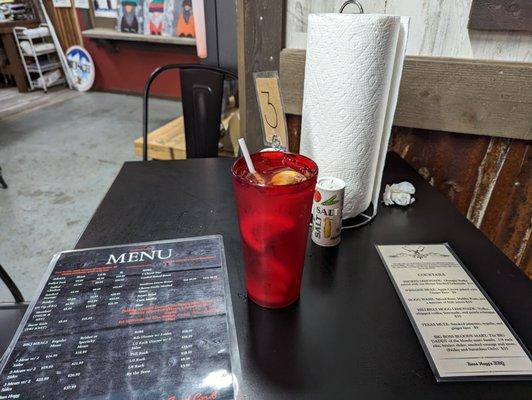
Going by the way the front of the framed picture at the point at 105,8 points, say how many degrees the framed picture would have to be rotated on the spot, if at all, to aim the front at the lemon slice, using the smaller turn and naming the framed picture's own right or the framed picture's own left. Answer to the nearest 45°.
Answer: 0° — it already faces it

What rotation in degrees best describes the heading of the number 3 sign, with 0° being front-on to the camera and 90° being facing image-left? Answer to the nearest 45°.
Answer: approximately 0°

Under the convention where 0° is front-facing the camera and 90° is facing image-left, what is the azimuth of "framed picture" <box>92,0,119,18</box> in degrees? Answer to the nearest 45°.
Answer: approximately 0°

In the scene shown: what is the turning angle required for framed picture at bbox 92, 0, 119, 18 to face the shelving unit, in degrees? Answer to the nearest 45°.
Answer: approximately 135° to its right

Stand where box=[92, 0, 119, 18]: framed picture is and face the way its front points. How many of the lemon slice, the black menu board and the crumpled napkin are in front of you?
3

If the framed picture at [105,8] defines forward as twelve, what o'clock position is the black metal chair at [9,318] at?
The black metal chair is roughly at 12 o'clock from the framed picture.

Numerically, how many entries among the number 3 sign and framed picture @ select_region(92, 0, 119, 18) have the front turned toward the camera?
2
